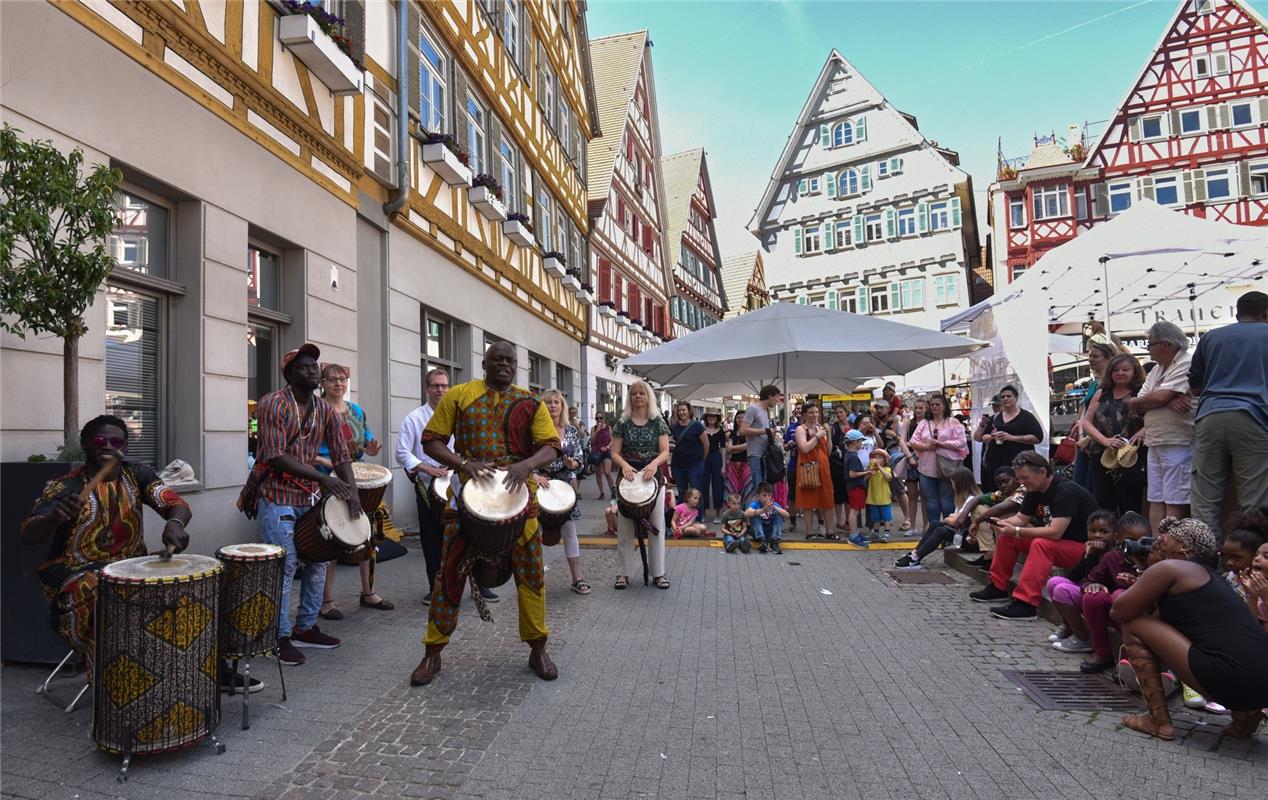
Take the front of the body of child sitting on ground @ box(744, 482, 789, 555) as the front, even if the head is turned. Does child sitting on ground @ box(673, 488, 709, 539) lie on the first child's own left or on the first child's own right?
on the first child's own right

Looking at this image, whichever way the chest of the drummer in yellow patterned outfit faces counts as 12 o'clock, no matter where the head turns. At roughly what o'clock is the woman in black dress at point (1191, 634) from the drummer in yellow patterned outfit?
The woman in black dress is roughly at 10 o'clock from the drummer in yellow patterned outfit.

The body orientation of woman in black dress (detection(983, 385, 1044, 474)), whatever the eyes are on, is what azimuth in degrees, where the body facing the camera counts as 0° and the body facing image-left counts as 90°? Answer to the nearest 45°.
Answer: approximately 45°

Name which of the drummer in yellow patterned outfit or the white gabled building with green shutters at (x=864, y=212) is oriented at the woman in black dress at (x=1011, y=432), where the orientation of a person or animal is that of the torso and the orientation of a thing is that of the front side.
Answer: the white gabled building with green shutters

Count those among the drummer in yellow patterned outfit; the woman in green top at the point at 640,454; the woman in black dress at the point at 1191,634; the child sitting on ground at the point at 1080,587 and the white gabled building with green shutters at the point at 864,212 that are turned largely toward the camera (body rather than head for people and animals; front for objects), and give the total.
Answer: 3

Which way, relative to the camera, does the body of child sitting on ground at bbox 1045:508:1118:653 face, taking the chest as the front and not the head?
to the viewer's left

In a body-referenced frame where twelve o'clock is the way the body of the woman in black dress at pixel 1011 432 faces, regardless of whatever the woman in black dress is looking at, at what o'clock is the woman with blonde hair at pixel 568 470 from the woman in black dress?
The woman with blonde hair is roughly at 12 o'clock from the woman in black dress.

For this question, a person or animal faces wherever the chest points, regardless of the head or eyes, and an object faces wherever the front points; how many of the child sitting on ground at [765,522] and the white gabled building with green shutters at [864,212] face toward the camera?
2

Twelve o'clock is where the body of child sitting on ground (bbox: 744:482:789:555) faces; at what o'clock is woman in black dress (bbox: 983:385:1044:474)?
The woman in black dress is roughly at 9 o'clock from the child sitting on ground.
